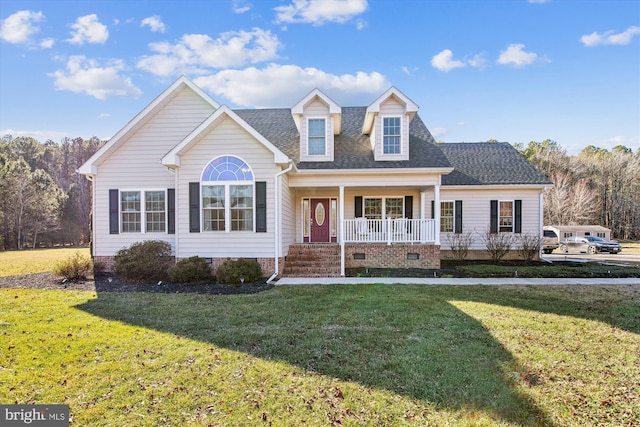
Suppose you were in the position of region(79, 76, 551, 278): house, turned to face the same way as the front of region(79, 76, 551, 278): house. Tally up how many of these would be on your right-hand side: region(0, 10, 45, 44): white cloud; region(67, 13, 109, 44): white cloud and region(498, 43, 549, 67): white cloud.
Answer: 2

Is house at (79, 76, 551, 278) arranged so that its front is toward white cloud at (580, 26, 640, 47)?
no

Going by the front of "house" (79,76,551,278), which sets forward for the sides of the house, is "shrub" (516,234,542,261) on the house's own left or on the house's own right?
on the house's own left

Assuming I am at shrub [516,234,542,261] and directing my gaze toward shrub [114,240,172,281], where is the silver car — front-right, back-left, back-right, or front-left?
back-right

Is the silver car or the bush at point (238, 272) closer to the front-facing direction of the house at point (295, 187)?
the bush

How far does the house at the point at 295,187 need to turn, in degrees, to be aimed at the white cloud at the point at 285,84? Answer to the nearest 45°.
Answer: approximately 180°

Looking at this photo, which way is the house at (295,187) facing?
toward the camera

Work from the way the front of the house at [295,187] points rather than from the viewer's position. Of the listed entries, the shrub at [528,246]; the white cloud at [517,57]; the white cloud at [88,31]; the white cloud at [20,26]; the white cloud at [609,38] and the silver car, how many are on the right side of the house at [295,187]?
2

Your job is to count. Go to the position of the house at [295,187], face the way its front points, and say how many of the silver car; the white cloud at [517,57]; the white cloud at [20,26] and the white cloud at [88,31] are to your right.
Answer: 2

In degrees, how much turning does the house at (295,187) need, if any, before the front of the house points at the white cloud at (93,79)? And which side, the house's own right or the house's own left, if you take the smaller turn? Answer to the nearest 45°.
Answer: approximately 135° to the house's own right

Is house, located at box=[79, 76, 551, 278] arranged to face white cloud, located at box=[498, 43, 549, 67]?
no

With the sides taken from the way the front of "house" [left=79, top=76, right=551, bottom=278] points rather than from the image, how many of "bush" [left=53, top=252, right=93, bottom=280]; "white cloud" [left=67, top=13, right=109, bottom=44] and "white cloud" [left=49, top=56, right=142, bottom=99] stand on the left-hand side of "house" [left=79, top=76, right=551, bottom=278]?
0

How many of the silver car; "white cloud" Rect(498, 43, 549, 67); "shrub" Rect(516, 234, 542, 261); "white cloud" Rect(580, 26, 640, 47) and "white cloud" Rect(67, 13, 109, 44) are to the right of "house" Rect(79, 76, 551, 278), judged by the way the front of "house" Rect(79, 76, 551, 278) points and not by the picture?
1
